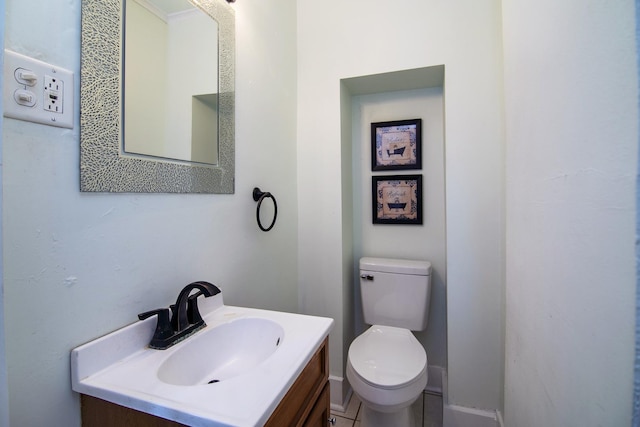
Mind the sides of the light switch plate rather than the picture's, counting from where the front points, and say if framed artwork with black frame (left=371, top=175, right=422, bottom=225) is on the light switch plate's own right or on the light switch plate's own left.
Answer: on the light switch plate's own left

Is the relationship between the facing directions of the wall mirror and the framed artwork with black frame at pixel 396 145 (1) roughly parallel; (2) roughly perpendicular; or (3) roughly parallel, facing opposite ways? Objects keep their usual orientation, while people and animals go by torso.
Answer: roughly perpendicular

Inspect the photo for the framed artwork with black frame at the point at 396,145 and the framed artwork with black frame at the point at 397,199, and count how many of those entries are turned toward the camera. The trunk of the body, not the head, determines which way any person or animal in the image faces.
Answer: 2

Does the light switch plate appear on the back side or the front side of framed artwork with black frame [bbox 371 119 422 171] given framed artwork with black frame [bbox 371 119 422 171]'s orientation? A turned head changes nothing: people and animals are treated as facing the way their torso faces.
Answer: on the front side

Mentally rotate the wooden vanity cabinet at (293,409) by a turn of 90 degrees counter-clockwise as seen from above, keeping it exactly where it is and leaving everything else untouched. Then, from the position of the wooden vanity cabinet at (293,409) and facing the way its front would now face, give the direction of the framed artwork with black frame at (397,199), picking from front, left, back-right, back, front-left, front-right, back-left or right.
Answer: front

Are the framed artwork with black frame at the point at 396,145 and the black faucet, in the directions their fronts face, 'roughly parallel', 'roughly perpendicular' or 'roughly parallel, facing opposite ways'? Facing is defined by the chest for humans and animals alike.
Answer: roughly perpendicular

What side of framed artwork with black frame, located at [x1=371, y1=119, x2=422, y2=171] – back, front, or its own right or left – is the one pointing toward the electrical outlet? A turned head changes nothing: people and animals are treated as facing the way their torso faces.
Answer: front

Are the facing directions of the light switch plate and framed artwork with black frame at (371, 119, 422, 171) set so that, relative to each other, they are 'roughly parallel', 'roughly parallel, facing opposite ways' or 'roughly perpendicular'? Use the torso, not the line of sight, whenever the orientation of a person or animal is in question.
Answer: roughly perpendicular

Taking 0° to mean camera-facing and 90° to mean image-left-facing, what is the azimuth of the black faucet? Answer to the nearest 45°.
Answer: approximately 315°

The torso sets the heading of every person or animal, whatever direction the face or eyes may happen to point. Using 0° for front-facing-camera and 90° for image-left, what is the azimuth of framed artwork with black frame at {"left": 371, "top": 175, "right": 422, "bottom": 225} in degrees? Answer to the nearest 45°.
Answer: approximately 0°

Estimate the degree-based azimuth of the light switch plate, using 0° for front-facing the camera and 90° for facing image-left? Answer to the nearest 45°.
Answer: approximately 315°
